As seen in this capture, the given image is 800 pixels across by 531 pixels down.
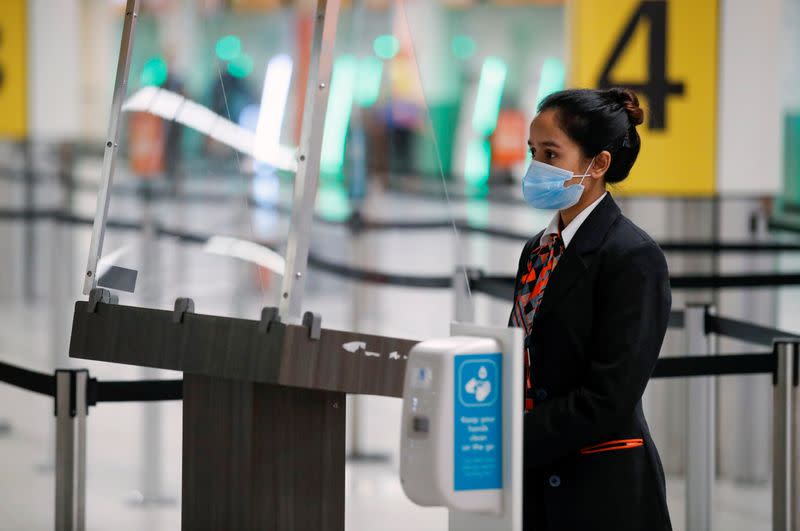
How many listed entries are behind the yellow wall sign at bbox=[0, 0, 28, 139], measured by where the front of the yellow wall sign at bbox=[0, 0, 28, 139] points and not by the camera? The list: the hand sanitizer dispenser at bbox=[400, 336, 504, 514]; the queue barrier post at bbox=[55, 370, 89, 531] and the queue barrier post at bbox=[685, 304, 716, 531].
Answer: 0

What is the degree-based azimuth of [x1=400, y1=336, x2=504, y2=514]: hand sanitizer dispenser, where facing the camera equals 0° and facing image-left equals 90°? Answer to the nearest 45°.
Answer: approximately 45°

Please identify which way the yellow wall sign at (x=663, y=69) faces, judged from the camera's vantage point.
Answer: facing the viewer

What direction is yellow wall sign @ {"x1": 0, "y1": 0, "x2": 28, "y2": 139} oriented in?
toward the camera

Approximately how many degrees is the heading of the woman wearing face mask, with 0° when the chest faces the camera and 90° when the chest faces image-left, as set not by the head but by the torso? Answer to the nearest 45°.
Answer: approximately 45°

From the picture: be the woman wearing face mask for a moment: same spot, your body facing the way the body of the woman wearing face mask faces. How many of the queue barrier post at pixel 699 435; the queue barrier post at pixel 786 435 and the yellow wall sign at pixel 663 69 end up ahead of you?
0

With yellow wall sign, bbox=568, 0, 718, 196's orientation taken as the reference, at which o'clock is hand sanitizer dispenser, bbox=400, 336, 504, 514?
The hand sanitizer dispenser is roughly at 12 o'clock from the yellow wall sign.

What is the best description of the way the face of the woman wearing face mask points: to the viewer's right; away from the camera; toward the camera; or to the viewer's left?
to the viewer's left

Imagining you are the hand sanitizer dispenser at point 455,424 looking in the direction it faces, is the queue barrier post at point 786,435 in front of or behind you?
behind

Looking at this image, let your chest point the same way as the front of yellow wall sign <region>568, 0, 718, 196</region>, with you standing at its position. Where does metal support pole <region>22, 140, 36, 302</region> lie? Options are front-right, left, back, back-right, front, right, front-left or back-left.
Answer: back-right

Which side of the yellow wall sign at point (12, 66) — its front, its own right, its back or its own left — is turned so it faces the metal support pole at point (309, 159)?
front
